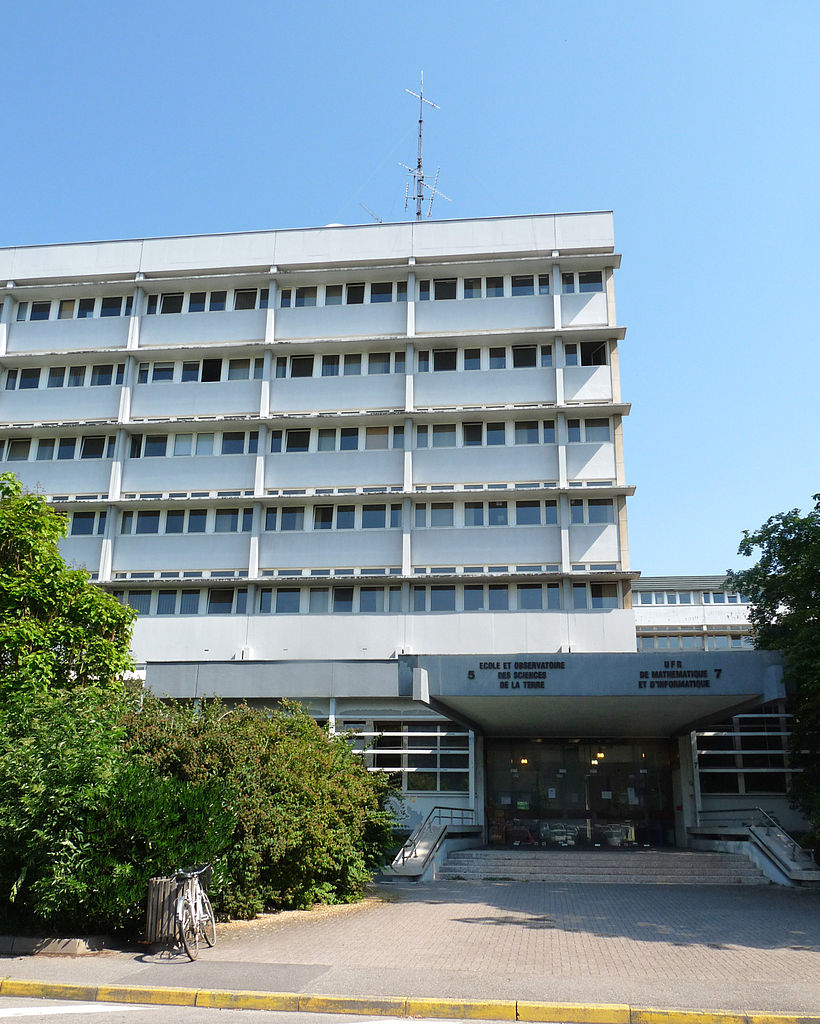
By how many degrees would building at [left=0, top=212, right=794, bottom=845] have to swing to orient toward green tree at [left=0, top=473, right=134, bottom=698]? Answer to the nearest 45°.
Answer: approximately 45° to its right

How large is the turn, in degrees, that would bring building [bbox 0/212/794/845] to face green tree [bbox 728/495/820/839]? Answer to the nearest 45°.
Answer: approximately 45° to its left

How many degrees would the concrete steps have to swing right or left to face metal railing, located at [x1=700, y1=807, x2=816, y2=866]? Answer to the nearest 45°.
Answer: approximately 135° to its left

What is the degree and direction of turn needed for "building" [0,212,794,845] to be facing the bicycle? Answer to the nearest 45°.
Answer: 0° — it already faces it

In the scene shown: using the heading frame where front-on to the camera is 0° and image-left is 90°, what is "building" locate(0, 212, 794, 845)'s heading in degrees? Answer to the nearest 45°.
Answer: approximately 0°

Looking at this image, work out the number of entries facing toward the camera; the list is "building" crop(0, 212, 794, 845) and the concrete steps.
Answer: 2
